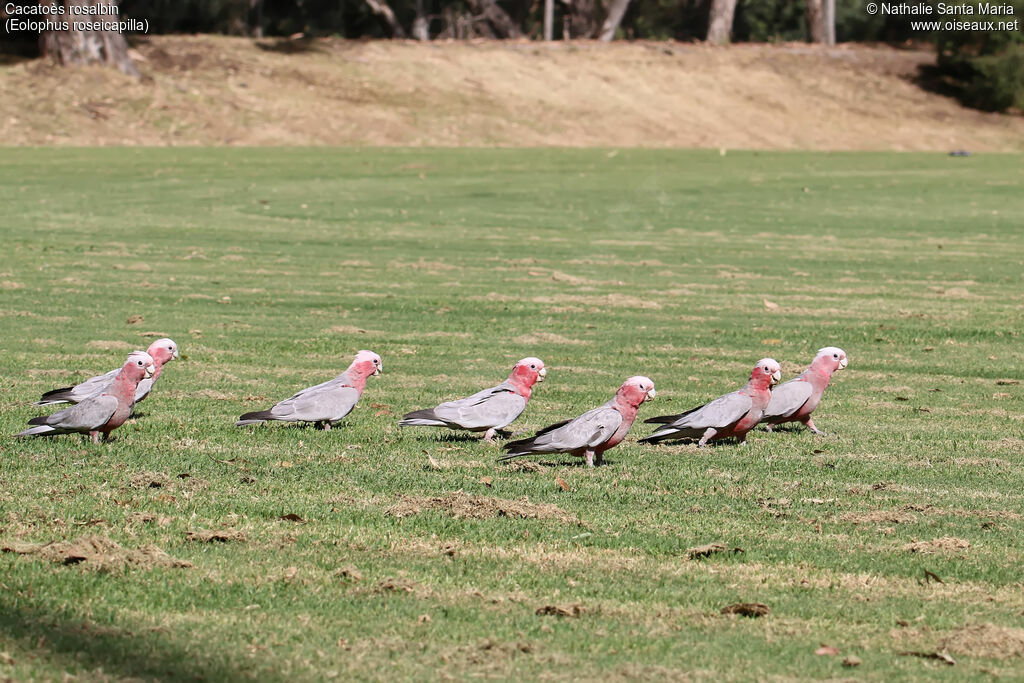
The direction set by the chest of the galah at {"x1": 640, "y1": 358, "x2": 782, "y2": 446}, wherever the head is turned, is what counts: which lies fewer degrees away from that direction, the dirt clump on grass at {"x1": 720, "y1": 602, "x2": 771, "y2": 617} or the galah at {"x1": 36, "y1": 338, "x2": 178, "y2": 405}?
the dirt clump on grass

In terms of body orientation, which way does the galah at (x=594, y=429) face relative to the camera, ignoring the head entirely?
to the viewer's right

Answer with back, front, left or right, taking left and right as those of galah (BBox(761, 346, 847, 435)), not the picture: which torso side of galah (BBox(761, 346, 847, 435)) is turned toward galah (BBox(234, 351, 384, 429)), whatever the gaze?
back

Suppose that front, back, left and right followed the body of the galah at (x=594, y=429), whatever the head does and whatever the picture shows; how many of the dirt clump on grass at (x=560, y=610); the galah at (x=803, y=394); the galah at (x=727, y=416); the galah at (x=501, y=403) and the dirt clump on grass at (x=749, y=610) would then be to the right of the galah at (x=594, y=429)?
2

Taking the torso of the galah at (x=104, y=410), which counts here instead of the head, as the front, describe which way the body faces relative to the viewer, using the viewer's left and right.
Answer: facing to the right of the viewer

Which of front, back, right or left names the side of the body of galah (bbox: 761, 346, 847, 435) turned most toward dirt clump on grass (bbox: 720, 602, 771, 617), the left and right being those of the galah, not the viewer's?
right

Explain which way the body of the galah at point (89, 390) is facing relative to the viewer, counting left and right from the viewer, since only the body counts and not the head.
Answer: facing to the right of the viewer

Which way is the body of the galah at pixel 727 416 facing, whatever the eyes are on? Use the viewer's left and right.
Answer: facing to the right of the viewer

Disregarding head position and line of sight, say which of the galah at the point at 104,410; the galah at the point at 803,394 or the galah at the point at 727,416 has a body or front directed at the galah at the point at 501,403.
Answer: the galah at the point at 104,410

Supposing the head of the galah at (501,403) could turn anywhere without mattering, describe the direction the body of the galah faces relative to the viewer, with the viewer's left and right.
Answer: facing to the right of the viewer

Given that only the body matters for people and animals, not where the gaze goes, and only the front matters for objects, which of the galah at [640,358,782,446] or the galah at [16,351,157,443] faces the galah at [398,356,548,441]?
the galah at [16,351,157,443]

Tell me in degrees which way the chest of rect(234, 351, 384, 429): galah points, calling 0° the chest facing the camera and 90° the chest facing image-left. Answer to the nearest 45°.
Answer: approximately 270°

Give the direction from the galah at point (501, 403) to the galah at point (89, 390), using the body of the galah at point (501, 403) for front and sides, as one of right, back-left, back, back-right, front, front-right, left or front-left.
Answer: back

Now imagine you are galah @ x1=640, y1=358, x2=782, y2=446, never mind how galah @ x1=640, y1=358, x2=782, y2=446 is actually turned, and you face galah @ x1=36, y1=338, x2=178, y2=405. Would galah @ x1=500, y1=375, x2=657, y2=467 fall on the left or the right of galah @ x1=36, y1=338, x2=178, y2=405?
left
